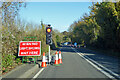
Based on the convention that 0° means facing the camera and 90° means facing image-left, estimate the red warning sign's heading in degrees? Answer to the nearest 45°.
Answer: approximately 0°
